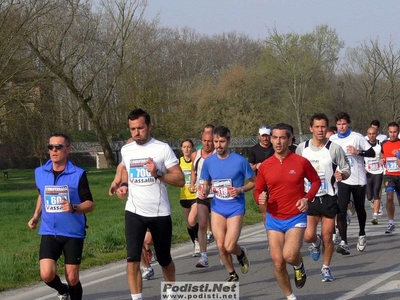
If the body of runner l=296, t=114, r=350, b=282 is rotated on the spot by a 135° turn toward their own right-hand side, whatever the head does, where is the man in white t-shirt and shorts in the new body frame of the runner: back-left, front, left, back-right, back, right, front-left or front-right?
left

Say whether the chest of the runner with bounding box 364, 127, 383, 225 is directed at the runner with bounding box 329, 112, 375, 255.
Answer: yes

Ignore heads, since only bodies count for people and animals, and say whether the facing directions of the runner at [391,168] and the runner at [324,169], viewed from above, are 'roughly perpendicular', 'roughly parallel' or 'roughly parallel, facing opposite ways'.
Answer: roughly parallel

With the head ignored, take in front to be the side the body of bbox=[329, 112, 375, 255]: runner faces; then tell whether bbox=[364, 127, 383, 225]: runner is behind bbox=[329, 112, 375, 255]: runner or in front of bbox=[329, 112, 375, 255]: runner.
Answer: behind

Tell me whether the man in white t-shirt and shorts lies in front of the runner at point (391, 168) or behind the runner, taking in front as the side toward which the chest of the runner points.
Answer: in front

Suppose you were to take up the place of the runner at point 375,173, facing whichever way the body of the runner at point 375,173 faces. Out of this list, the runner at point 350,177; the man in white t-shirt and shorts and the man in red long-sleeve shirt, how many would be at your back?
0

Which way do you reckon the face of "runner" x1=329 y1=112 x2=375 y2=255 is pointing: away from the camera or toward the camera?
toward the camera

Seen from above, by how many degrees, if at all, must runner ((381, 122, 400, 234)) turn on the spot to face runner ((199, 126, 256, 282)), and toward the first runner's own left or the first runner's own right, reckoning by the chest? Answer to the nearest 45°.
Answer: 0° — they already face them

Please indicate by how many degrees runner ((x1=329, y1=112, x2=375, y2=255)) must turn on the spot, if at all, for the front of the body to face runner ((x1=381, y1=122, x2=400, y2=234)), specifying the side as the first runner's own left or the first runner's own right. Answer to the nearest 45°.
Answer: approximately 135° to the first runner's own right

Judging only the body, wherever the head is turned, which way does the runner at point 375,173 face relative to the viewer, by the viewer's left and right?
facing the viewer

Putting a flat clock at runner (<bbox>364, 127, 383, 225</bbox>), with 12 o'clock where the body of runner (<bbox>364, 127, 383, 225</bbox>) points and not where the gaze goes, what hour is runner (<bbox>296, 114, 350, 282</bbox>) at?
runner (<bbox>296, 114, 350, 282</bbox>) is roughly at 12 o'clock from runner (<bbox>364, 127, 383, 225</bbox>).

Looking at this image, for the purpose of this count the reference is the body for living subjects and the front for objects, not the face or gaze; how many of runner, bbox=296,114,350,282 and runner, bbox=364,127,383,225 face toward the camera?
2

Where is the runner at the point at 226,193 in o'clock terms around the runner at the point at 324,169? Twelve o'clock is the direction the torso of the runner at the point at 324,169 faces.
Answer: the runner at the point at 226,193 is roughly at 2 o'clock from the runner at the point at 324,169.

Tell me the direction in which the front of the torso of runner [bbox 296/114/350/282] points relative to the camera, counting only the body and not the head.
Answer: toward the camera

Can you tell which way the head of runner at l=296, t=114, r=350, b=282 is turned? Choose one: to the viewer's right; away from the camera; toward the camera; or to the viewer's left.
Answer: toward the camera

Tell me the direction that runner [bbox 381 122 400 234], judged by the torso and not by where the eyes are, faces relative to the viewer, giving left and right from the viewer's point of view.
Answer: facing the viewer
